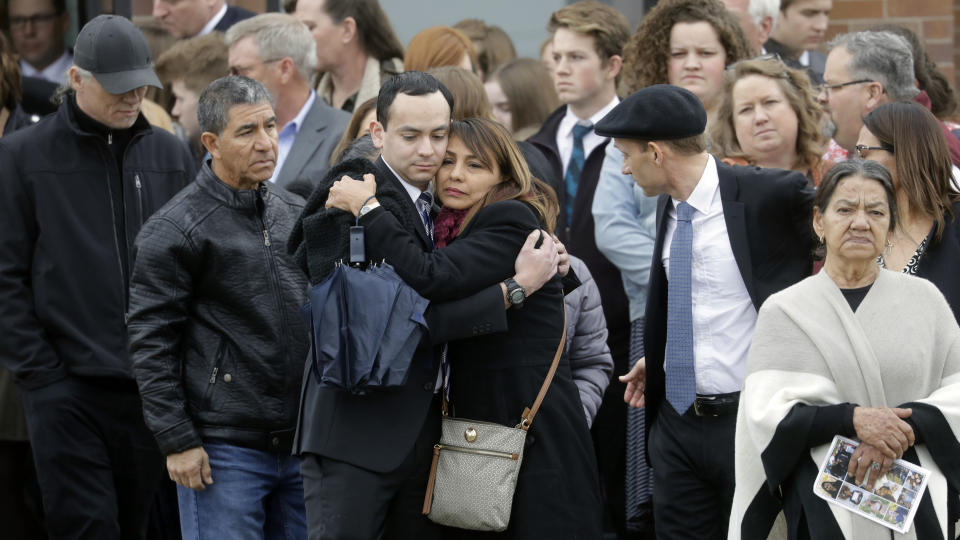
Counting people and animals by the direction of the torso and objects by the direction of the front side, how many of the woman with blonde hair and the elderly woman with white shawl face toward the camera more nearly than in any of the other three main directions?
2

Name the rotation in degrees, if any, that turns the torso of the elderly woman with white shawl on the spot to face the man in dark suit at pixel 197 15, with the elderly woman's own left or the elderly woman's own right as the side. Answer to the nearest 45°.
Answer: approximately 135° to the elderly woman's own right

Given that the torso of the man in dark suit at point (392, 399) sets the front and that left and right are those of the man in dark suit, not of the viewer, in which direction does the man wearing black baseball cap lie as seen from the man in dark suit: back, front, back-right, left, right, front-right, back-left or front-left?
back

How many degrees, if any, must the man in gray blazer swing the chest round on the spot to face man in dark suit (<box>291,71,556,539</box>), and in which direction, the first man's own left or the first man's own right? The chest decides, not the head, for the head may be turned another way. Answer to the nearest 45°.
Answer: approximately 45° to the first man's own left

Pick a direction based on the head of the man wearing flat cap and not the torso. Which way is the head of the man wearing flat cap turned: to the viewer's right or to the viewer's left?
to the viewer's left

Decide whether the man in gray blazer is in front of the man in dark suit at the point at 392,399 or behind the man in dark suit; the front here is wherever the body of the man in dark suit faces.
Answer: behind

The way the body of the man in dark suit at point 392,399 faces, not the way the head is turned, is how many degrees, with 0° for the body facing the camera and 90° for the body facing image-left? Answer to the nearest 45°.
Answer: approximately 315°

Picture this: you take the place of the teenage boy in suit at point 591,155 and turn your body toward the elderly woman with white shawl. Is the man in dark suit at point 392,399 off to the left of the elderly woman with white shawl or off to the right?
right

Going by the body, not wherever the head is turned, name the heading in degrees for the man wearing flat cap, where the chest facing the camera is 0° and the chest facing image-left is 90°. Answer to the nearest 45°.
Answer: approximately 45°
